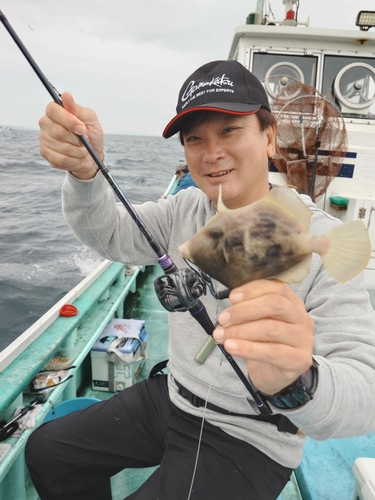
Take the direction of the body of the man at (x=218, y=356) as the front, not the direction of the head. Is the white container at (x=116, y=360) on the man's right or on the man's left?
on the man's right

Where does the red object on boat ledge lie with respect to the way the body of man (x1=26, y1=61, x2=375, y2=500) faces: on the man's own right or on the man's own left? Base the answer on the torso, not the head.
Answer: on the man's own right
